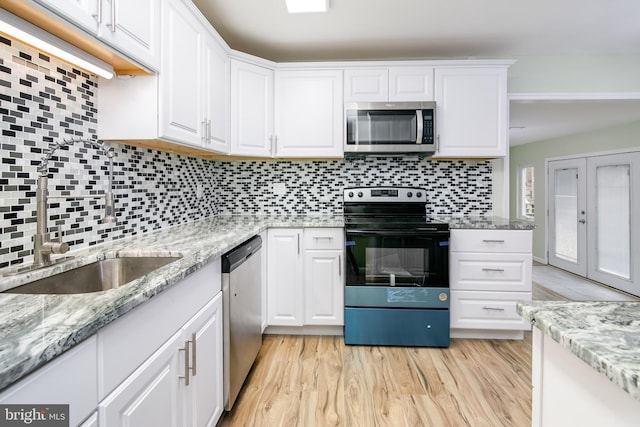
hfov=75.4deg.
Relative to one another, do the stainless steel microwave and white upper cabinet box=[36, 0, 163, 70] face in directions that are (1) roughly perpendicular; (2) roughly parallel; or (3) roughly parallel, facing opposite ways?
roughly perpendicular

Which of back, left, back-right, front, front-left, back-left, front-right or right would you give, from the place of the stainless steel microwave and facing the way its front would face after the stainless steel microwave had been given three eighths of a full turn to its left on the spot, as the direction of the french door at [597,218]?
front

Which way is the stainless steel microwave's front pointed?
toward the camera

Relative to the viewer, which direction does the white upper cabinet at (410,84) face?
toward the camera

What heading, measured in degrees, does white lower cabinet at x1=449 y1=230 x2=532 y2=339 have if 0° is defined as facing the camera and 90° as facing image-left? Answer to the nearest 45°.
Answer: approximately 0°

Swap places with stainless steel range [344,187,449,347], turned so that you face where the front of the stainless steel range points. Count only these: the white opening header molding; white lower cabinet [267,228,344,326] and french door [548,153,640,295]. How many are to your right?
1

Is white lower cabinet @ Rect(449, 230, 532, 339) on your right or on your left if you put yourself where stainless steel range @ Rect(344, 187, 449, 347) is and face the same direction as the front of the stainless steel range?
on your left

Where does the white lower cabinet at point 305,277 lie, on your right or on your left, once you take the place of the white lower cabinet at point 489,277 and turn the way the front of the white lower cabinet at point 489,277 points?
on your right

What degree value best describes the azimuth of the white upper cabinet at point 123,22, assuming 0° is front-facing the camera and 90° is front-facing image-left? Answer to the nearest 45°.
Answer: approximately 315°

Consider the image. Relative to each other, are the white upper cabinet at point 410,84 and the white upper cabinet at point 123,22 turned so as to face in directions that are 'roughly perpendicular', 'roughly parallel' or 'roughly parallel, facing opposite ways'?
roughly perpendicular

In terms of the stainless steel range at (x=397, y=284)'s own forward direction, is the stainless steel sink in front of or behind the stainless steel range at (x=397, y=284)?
in front
